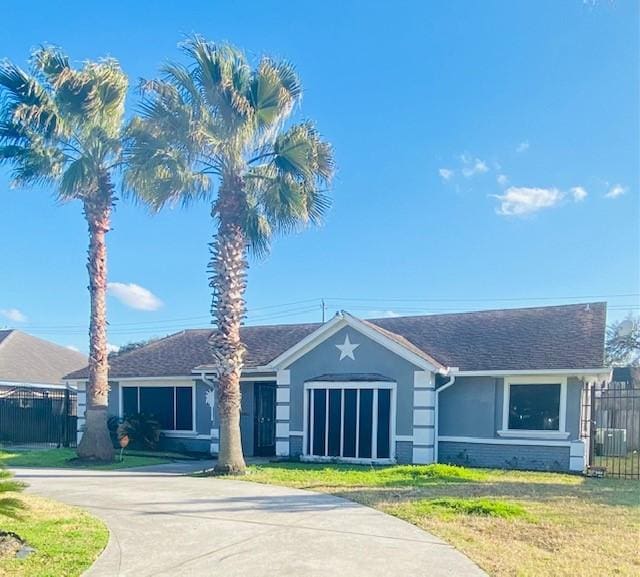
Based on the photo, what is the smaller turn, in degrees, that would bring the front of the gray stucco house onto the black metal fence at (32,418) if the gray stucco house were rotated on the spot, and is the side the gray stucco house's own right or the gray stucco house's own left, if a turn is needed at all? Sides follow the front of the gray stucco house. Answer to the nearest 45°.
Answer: approximately 135° to the gray stucco house's own right

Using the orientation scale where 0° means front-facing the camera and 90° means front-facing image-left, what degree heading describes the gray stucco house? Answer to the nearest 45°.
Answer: approximately 0°

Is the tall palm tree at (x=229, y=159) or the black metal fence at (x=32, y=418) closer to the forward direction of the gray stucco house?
the tall palm tree

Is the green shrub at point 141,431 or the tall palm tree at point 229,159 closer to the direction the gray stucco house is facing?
the tall palm tree
